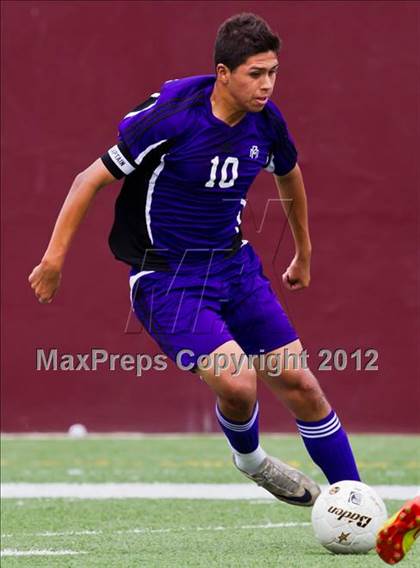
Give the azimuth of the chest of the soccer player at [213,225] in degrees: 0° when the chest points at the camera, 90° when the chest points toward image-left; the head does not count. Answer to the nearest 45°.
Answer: approximately 315°

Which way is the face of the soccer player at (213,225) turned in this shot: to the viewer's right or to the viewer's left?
to the viewer's right
